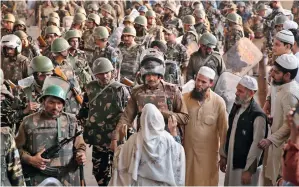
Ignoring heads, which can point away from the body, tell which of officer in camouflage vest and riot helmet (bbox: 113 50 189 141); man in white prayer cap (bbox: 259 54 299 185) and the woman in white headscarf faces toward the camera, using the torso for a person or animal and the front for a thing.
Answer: the officer in camouflage vest and riot helmet

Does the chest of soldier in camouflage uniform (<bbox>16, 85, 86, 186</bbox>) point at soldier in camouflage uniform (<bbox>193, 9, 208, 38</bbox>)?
no

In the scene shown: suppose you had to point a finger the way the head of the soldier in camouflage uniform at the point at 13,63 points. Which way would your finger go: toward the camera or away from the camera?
toward the camera

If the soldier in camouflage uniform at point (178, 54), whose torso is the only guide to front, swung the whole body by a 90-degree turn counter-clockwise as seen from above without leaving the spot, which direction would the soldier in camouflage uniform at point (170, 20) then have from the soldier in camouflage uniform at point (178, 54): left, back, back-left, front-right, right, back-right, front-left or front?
back-left

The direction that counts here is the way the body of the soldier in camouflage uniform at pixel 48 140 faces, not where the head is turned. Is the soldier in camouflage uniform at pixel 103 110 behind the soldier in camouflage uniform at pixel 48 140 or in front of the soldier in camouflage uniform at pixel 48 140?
behind

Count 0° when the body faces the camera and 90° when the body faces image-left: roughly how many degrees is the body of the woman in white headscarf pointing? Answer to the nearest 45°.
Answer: approximately 180°

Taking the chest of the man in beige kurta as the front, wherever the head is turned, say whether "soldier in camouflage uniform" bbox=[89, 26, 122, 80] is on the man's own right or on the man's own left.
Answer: on the man's own right

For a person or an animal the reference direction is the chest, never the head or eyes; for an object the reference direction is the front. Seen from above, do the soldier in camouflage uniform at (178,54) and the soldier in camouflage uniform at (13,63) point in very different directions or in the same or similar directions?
same or similar directions

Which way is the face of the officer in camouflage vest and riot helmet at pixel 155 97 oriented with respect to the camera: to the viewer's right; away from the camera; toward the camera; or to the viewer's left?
toward the camera

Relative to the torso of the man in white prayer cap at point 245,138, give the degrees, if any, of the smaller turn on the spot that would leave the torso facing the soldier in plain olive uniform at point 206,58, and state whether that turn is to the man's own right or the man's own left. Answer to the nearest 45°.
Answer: approximately 135° to the man's own right

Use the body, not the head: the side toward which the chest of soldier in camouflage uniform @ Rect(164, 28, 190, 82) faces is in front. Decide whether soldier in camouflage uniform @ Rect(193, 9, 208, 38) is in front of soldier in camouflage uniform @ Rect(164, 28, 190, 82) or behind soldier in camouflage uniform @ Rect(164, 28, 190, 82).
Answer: behind

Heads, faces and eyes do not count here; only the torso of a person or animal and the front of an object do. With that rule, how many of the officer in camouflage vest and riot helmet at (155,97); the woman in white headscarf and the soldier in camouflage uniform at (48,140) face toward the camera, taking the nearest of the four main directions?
2

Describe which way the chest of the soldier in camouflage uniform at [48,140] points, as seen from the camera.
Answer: toward the camera

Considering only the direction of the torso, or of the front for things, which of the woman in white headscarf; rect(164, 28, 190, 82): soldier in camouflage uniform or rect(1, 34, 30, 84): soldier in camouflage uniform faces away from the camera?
the woman in white headscarf

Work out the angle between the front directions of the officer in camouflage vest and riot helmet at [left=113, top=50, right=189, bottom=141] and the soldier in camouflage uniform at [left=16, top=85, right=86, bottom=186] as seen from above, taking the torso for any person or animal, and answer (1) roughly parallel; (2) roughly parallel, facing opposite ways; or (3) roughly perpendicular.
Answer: roughly parallel

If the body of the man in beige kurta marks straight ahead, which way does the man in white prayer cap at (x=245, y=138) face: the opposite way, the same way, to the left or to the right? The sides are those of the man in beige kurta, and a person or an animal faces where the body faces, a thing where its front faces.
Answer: the same way

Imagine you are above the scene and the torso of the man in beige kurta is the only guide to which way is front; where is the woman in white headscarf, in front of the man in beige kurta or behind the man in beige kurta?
in front
